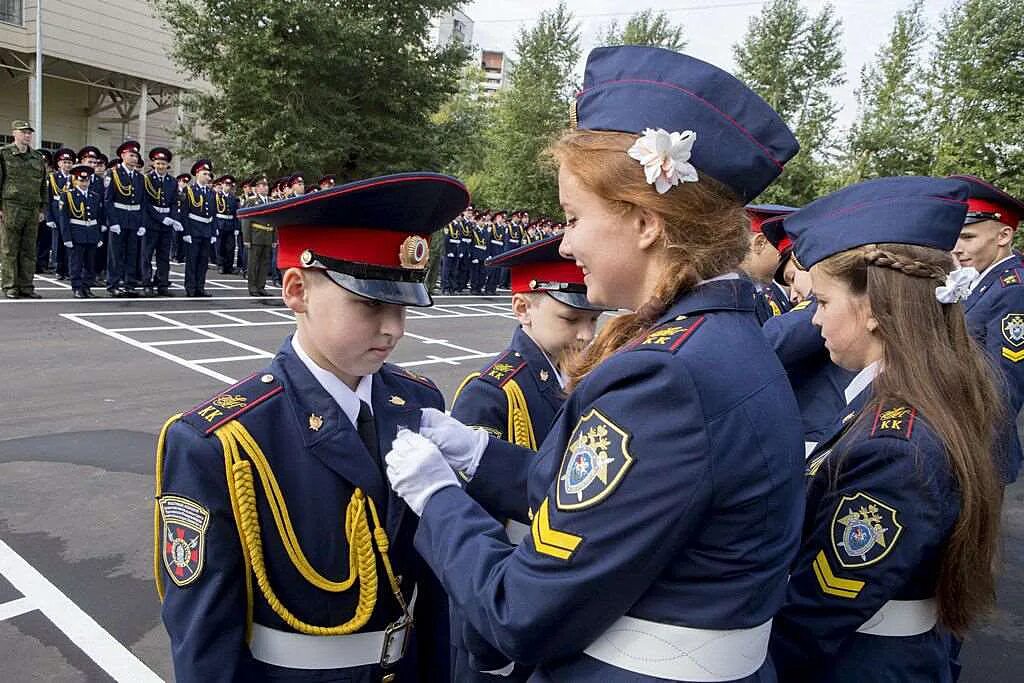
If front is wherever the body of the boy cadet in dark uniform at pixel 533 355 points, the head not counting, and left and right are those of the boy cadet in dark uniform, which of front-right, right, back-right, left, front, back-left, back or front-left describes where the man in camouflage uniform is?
back

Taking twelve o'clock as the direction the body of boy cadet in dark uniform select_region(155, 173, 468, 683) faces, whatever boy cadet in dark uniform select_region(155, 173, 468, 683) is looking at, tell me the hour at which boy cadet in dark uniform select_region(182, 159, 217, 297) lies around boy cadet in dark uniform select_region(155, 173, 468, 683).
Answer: boy cadet in dark uniform select_region(182, 159, 217, 297) is roughly at 7 o'clock from boy cadet in dark uniform select_region(155, 173, 468, 683).

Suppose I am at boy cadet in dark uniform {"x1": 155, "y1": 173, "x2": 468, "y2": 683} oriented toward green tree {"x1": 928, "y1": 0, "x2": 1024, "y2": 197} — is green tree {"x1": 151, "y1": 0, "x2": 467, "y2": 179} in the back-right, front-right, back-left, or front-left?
front-left

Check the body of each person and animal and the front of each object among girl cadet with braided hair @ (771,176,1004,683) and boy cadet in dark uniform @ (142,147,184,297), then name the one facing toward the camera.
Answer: the boy cadet in dark uniform

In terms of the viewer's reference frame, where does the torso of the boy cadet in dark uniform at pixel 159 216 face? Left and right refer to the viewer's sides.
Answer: facing the viewer

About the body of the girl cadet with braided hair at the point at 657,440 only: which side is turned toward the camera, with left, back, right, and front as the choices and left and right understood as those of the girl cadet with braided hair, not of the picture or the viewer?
left

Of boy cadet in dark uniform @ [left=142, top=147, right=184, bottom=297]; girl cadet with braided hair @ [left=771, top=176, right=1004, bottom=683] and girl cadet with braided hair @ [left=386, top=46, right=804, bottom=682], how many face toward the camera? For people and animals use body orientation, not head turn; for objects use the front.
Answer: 1

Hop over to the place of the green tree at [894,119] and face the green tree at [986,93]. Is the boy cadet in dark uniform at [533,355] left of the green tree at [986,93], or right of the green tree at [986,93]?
right

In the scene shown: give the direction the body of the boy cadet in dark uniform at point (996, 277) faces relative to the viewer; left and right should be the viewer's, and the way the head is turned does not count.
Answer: facing the viewer and to the left of the viewer

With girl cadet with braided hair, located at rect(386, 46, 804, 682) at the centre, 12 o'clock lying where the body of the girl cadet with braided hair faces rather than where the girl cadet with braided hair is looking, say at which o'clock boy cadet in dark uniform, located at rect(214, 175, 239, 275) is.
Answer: The boy cadet in dark uniform is roughly at 2 o'clock from the girl cadet with braided hair.

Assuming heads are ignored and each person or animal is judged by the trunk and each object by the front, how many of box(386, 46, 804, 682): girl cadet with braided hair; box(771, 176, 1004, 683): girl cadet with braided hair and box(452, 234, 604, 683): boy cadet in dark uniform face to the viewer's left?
2

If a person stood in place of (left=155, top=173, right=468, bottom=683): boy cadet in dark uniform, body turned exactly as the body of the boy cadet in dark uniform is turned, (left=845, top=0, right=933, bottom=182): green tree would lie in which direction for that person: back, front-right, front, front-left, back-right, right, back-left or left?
left

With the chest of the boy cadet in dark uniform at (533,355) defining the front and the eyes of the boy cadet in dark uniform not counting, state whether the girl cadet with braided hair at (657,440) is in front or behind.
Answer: in front

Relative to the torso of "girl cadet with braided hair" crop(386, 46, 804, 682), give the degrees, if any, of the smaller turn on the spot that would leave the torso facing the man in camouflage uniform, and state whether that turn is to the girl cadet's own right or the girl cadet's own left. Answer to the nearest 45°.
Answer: approximately 45° to the girl cadet's own right

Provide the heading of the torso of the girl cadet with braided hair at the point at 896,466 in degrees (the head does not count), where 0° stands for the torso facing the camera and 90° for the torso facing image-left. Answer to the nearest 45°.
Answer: approximately 90°

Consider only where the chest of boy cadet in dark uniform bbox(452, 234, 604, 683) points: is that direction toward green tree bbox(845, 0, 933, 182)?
no

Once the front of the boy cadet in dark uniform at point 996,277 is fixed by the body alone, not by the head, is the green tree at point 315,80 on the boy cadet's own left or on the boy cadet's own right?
on the boy cadet's own right

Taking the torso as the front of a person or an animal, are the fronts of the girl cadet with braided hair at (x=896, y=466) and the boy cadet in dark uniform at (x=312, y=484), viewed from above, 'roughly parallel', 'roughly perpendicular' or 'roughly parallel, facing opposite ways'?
roughly parallel, facing opposite ways

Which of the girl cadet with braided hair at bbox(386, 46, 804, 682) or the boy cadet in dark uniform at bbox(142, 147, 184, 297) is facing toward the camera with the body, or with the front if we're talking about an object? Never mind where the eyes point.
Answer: the boy cadet in dark uniform
